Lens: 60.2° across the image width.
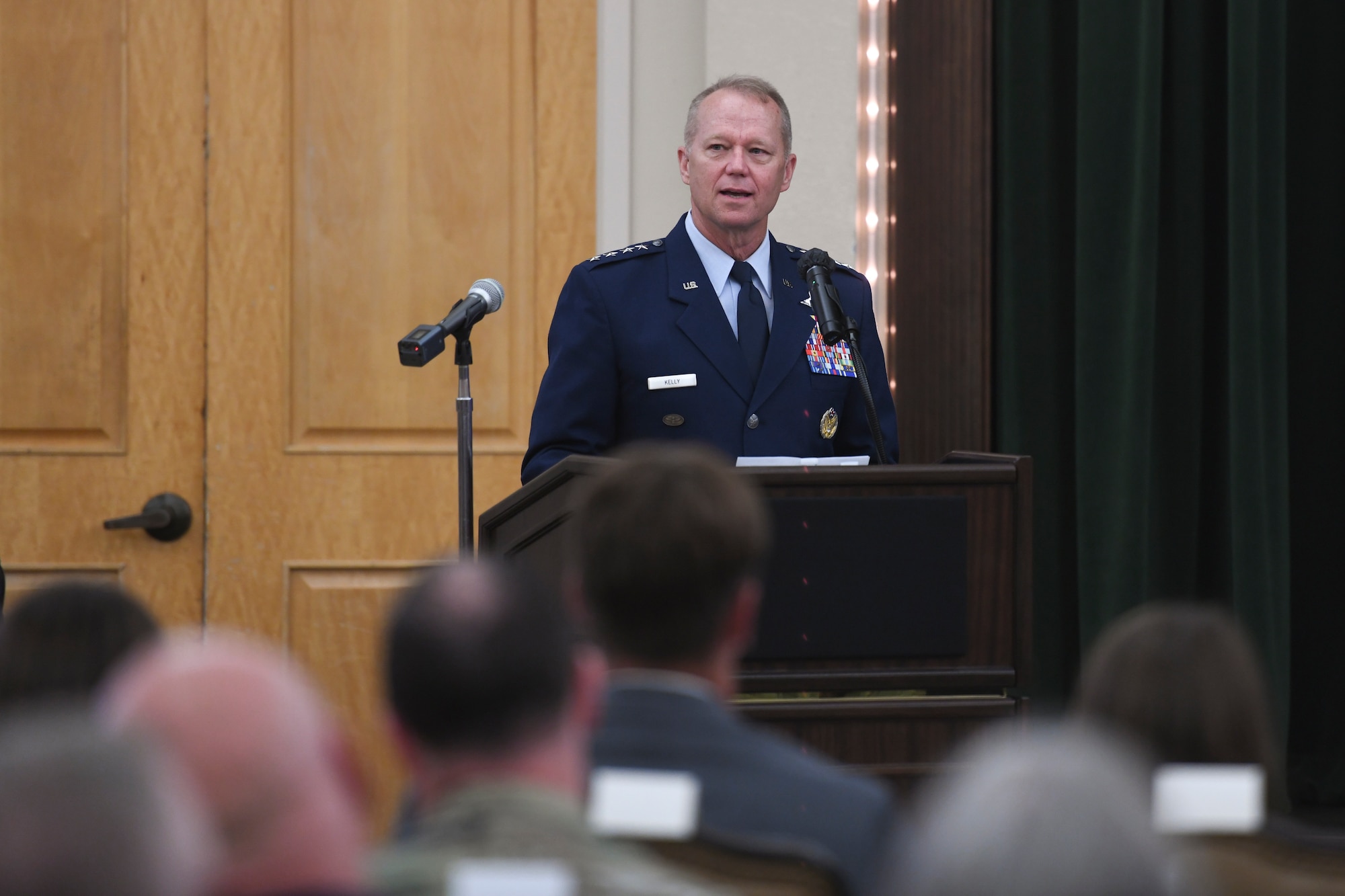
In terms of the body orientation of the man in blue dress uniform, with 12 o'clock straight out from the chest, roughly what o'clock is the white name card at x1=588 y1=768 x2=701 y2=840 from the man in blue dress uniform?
The white name card is roughly at 12 o'clock from the man in blue dress uniform.

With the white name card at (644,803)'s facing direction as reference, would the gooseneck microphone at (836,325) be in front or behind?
behind

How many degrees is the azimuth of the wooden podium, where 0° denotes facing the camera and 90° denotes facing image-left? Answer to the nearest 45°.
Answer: approximately 0°

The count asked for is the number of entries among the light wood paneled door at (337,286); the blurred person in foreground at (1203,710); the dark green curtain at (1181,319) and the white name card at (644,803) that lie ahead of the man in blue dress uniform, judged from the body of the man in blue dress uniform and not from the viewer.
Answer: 2

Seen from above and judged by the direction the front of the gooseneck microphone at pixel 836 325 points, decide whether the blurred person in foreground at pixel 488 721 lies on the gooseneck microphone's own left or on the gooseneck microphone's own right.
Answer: on the gooseneck microphone's own left

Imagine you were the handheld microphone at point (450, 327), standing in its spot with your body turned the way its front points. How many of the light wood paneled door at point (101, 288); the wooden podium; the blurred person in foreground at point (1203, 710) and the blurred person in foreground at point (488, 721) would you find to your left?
1

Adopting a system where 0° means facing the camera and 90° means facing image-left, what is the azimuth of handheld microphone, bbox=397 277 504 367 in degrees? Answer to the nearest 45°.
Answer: approximately 225°

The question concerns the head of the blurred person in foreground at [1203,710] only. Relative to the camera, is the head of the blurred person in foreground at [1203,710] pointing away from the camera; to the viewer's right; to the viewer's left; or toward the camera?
away from the camera

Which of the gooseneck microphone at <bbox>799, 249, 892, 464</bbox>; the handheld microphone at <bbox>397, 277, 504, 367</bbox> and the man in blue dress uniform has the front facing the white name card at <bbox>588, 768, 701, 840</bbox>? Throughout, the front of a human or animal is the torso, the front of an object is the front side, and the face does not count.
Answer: the man in blue dress uniform

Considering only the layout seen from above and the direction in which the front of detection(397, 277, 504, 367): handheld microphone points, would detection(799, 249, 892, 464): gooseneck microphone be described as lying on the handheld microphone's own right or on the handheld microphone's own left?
on the handheld microphone's own right
